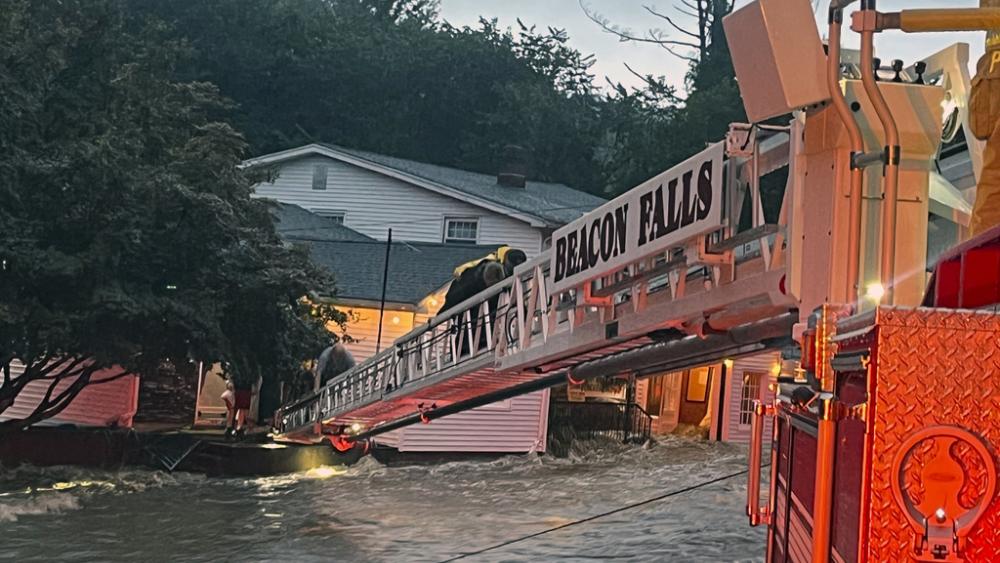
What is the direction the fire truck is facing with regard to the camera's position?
facing away from the viewer and to the left of the viewer
